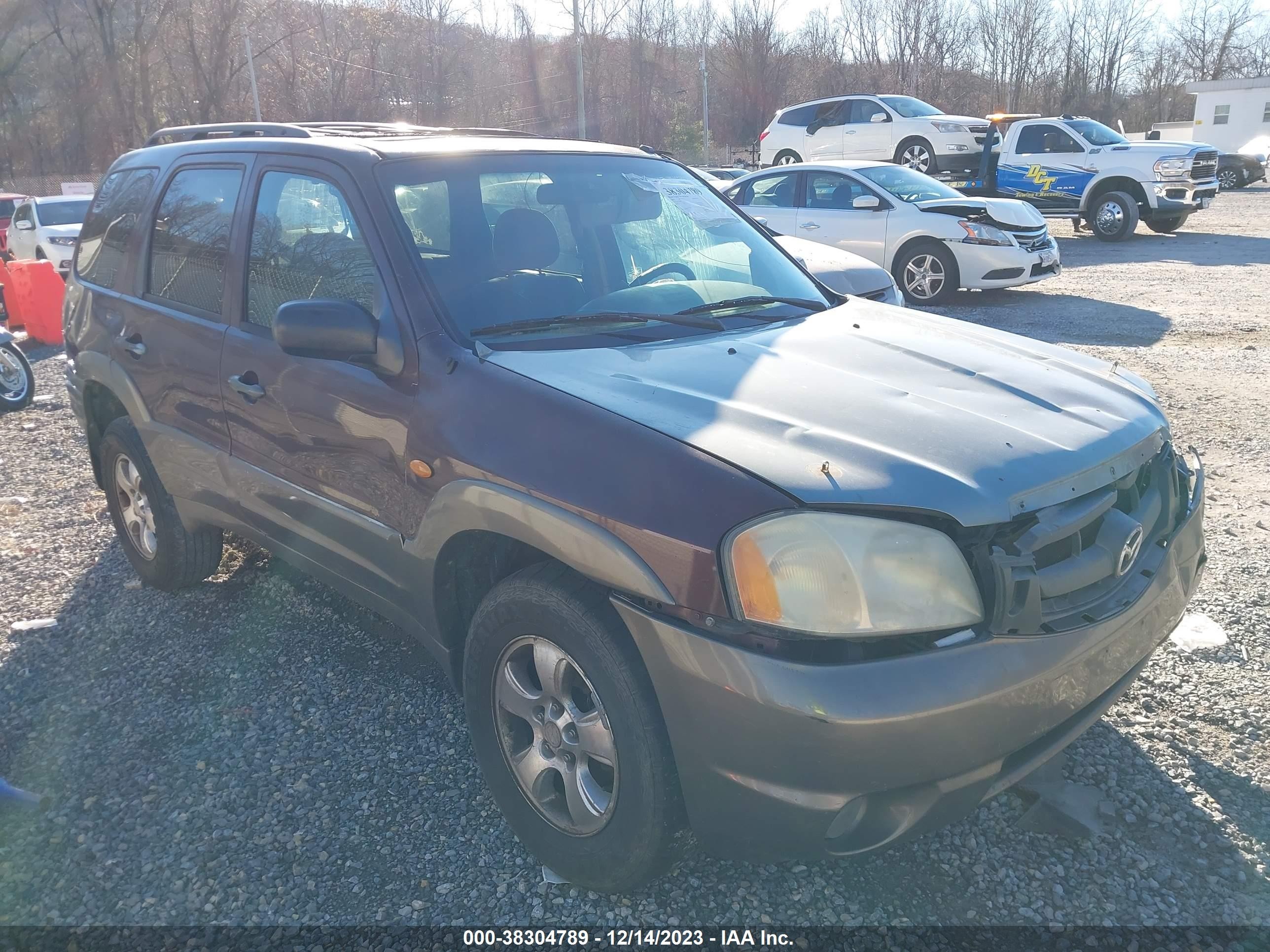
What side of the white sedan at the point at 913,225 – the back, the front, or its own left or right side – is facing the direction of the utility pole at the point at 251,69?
back

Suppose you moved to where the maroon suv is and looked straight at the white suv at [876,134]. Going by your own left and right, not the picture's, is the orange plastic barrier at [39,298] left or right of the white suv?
left

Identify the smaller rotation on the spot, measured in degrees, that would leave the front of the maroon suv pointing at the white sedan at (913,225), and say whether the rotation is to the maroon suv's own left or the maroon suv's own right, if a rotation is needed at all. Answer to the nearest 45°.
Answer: approximately 135° to the maroon suv's own left

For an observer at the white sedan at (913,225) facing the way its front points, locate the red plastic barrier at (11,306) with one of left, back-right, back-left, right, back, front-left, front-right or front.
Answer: back-right

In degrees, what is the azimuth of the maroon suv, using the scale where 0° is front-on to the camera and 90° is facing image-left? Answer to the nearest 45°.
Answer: approximately 315°

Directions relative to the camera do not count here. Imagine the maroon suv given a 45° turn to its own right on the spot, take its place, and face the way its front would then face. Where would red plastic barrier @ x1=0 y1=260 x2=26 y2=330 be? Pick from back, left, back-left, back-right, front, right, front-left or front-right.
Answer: back-right

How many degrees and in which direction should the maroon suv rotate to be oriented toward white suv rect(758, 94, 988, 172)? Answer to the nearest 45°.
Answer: approximately 135° to its left

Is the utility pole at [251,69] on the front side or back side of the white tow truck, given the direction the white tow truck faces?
on the back side
